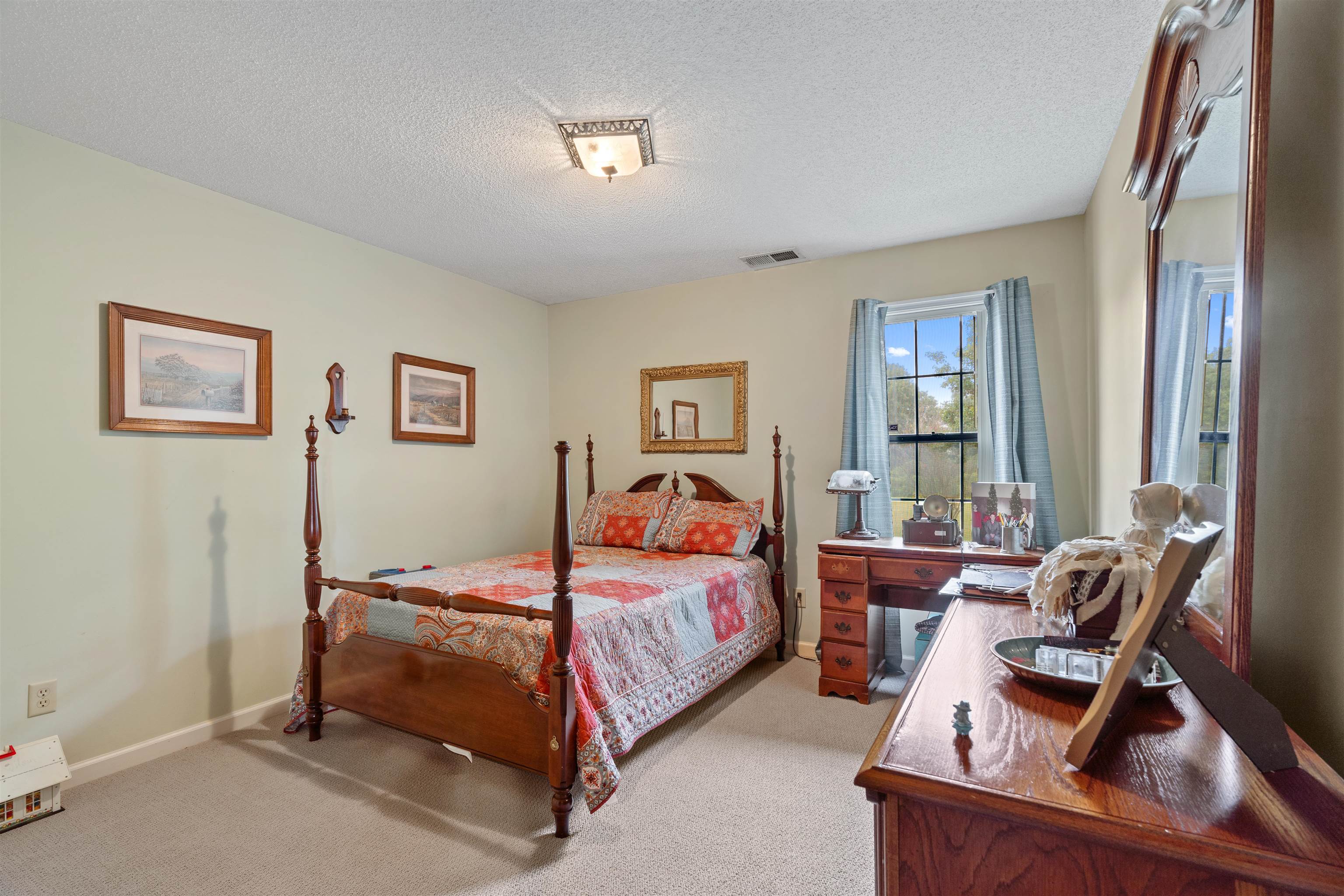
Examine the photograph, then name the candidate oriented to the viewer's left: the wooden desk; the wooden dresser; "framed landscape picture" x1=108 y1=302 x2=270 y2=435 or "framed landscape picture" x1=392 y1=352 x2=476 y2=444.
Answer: the wooden dresser

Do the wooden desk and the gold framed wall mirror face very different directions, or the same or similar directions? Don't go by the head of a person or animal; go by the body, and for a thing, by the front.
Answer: same or similar directions

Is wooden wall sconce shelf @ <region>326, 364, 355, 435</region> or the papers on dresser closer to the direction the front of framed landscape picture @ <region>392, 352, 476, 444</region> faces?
the papers on dresser

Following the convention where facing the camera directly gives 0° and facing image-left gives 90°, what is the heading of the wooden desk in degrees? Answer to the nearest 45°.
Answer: approximately 0°

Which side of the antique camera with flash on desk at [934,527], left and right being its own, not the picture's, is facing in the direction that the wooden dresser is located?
front

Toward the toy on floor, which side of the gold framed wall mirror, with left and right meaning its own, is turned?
front

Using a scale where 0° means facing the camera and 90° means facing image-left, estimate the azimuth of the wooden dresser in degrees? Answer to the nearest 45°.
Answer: approximately 90°

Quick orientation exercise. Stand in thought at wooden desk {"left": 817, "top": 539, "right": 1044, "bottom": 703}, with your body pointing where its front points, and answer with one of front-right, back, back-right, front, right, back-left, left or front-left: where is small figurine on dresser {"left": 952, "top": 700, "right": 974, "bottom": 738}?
front

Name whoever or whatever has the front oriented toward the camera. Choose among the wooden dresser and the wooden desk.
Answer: the wooden desk

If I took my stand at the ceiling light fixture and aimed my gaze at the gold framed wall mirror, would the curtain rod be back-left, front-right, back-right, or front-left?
front-right

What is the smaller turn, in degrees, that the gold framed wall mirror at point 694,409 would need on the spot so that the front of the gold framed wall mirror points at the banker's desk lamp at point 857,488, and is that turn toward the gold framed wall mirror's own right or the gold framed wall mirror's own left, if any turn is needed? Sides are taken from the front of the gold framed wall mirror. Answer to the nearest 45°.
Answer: approximately 90° to the gold framed wall mirror's own left

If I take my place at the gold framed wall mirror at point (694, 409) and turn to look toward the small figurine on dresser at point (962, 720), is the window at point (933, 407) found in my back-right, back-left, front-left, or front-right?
front-left

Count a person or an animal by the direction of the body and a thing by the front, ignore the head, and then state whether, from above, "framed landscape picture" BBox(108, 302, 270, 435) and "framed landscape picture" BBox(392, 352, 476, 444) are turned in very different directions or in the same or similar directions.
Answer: same or similar directions
